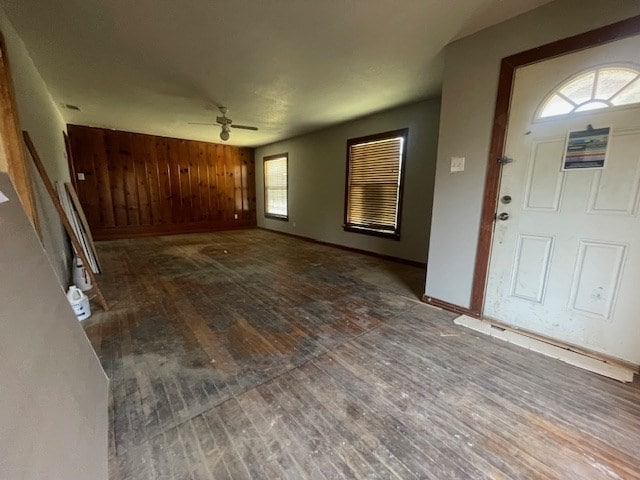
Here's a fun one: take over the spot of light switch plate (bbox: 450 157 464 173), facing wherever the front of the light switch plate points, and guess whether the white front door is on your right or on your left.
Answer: on your left

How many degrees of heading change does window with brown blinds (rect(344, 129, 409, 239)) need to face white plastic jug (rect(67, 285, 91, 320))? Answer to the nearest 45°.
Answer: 0° — it already faces it

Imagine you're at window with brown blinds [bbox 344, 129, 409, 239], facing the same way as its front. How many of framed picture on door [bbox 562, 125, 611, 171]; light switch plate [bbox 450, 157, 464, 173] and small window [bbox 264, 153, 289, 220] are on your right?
1

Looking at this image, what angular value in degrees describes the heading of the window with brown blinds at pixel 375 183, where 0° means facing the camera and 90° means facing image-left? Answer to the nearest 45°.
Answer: approximately 45°

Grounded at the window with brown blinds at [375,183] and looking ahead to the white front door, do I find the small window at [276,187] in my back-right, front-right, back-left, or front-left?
back-right
